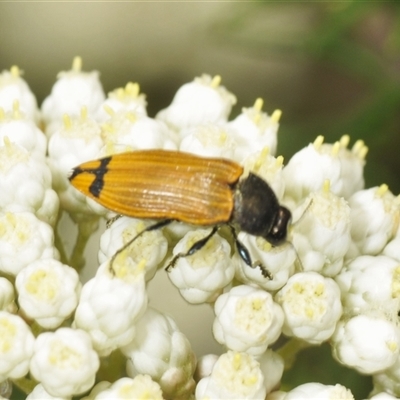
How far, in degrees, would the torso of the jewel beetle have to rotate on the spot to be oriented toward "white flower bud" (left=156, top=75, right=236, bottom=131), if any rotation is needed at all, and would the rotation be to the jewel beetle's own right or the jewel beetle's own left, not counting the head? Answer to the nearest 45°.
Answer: approximately 90° to the jewel beetle's own left

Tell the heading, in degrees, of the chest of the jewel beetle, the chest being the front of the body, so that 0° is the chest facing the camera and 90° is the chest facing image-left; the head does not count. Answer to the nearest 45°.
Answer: approximately 270°

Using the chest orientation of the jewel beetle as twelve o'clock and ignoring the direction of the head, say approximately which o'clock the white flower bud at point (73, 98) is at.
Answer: The white flower bud is roughly at 8 o'clock from the jewel beetle.

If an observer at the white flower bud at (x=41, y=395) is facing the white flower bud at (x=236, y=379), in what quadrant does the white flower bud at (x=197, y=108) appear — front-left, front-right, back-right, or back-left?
front-left

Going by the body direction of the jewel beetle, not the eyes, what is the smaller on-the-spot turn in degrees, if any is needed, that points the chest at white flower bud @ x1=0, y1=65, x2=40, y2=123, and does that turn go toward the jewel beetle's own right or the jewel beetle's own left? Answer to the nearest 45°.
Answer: approximately 135° to the jewel beetle's own left

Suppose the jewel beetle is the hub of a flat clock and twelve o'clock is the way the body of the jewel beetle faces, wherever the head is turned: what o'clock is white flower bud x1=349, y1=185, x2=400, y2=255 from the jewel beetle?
The white flower bud is roughly at 11 o'clock from the jewel beetle.

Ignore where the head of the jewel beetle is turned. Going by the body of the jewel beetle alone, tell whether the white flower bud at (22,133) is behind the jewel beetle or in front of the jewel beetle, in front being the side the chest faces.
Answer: behind
